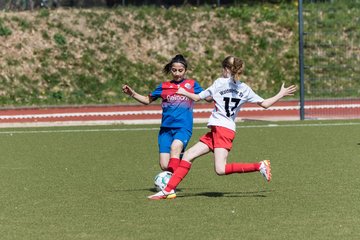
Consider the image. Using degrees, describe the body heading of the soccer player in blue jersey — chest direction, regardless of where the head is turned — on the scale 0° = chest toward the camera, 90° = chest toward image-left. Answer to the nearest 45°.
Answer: approximately 0°

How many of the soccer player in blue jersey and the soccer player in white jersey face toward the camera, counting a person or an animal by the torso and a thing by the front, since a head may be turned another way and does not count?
1

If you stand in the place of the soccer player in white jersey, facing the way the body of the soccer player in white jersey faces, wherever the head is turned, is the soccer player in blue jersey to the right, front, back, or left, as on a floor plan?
front

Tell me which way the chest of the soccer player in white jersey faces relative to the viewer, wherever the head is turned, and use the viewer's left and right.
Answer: facing away from the viewer and to the left of the viewer
